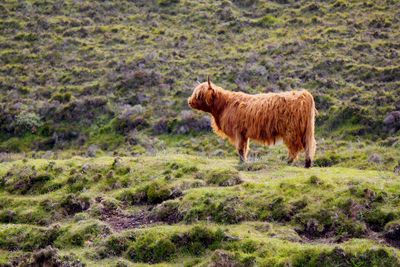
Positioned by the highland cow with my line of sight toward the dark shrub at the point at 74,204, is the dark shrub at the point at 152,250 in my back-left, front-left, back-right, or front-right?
front-left

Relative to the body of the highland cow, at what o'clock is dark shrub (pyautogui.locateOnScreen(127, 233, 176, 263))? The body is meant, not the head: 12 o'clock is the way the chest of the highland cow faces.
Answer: The dark shrub is roughly at 10 o'clock from the highland cow.

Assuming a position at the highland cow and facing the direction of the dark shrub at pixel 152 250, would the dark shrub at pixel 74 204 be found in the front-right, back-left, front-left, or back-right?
front-right

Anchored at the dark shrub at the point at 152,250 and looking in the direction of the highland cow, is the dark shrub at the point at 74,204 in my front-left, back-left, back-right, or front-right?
front-left

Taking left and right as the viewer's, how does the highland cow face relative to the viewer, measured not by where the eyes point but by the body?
facing to the left of the viewer

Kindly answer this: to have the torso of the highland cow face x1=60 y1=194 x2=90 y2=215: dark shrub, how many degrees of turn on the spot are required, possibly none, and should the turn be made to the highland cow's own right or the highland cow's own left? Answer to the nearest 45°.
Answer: approximately 45° to the highland cow's own left

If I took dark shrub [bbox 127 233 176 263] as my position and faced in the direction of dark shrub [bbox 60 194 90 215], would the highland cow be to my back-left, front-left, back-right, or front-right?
front-right
